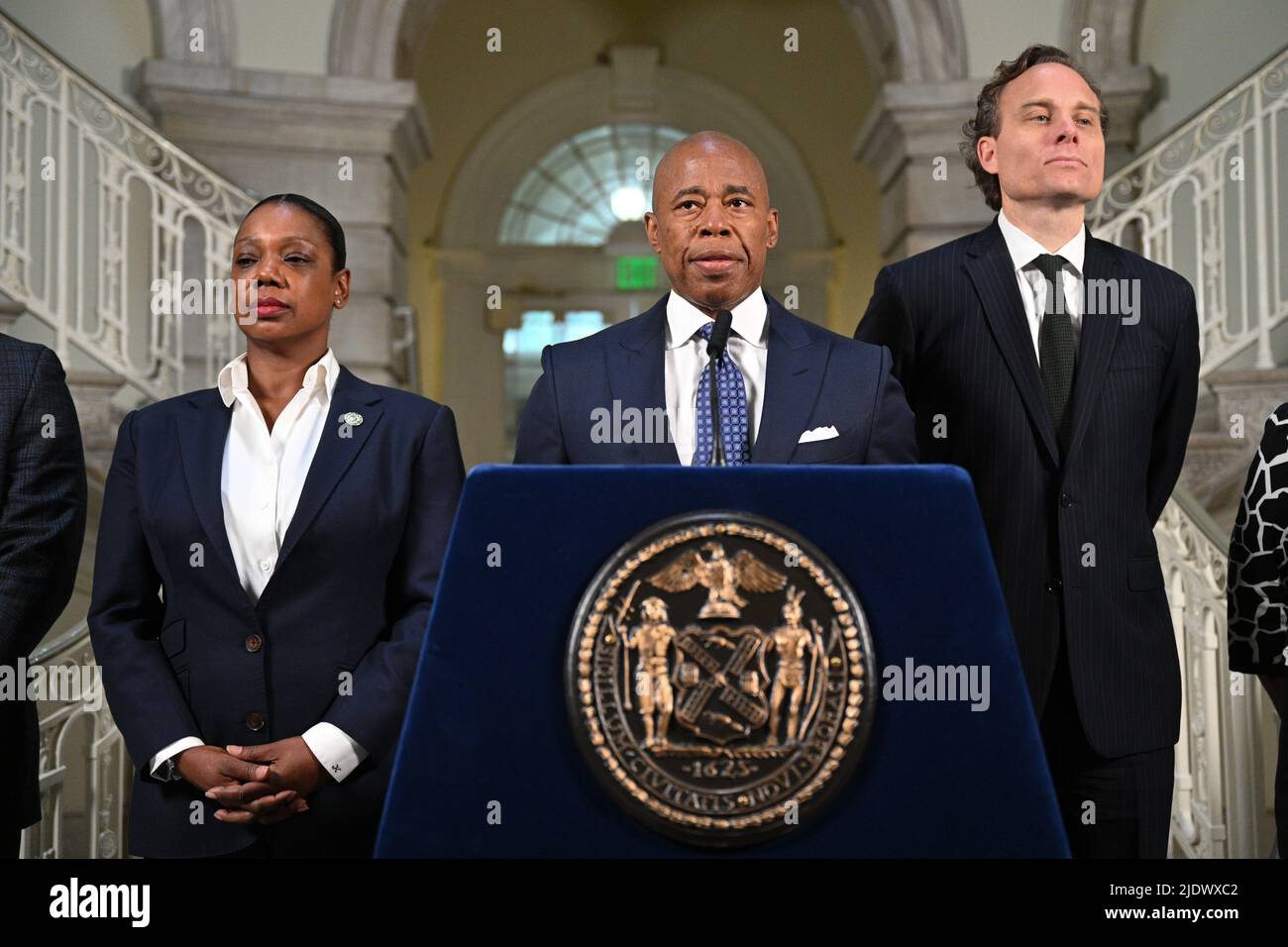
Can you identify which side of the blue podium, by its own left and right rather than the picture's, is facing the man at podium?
back

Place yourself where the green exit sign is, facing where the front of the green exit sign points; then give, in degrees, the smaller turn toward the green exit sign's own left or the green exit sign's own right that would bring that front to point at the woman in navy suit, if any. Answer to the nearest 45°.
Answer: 0° — it already faces them

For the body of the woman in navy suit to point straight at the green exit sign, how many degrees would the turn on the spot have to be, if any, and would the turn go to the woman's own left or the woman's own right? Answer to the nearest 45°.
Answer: approximately 180°

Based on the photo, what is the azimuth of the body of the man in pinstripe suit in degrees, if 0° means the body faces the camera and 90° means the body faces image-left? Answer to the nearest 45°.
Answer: approximately 0°

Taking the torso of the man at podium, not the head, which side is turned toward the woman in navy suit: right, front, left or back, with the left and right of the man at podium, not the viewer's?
right

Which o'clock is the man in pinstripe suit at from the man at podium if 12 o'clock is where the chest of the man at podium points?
The man in pinstripe suit is roughly at 8 o'clock from the man at podium.
